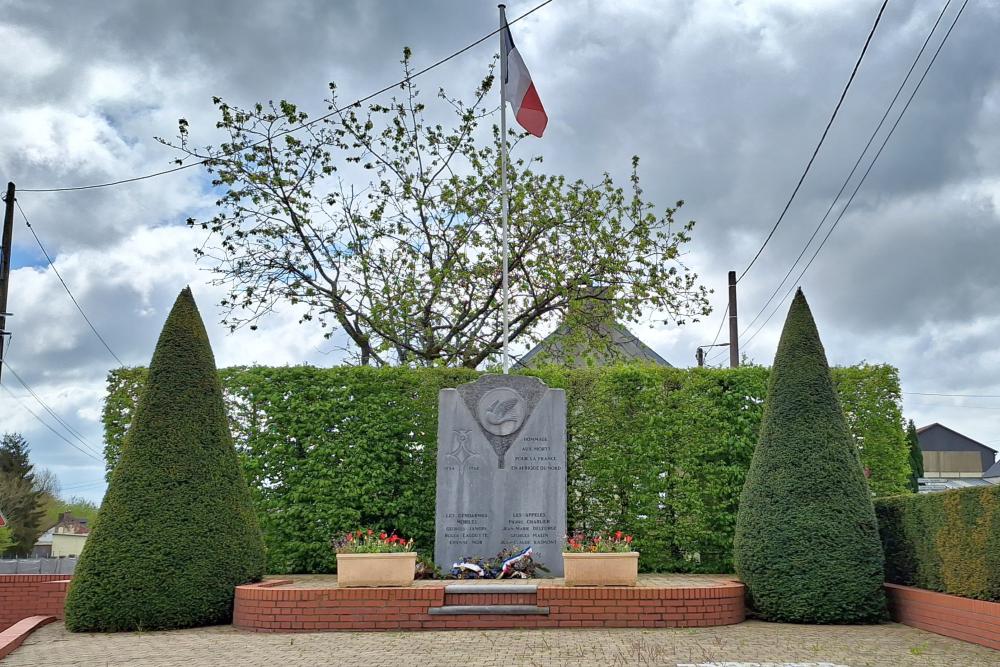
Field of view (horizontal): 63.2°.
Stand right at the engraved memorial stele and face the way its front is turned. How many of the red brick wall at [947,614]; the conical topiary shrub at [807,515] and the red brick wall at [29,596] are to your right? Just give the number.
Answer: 1

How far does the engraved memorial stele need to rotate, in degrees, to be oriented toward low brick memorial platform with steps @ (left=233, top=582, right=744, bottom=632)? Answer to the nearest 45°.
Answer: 0° — it already faces it

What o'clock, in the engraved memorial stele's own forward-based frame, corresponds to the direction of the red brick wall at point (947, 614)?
The red brick wall is roughly at 10 o'clock from the engraved memorial stele.

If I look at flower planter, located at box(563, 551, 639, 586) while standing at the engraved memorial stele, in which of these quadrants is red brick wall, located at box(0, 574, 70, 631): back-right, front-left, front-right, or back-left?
back-right

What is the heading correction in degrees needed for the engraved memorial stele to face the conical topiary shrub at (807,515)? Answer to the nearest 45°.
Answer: approximately 45° to its left

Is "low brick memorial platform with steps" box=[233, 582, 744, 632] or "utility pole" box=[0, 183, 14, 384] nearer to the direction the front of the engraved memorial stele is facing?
the low brick memorial platform with steps

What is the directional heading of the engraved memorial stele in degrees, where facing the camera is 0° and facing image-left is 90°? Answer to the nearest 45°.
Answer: approximately 0°

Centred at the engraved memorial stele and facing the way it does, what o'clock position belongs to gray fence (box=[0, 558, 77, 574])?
The gray fence is roughly at 4 o'clock from the engraved memorial stele.

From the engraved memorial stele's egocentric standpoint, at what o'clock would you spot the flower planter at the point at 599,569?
The flower planter is roughly at 11 o'clock from the engraved memorial stele.

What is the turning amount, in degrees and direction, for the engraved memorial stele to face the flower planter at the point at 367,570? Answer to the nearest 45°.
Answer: approximately 45° to its right

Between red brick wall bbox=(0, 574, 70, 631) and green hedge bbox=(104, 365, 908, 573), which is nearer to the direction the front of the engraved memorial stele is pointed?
the red brick wall

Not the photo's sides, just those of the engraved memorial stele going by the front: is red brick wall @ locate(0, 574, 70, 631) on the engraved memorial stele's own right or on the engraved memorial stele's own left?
on the engraved memorial stele's own right

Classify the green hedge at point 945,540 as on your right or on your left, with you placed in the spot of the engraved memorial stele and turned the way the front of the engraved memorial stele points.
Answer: on your left
